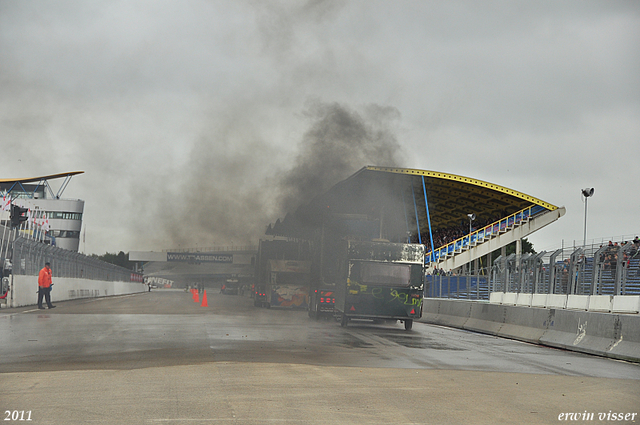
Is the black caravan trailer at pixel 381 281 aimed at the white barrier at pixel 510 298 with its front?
no

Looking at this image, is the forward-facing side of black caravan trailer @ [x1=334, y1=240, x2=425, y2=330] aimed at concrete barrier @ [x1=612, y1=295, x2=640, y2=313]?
no

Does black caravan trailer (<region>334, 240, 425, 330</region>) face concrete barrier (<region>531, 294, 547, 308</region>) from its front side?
no

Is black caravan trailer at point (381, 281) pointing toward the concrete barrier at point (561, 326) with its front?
no
